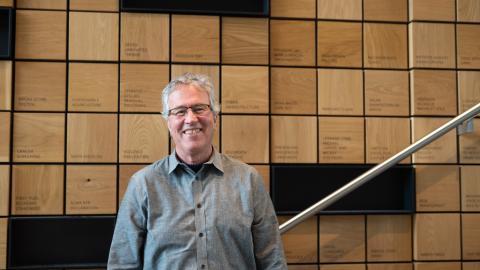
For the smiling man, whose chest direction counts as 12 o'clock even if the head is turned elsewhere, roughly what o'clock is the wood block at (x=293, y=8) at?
The wood block is roughly at 7 o'clock from the smiling man.

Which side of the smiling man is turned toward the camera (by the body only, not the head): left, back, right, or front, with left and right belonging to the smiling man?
front

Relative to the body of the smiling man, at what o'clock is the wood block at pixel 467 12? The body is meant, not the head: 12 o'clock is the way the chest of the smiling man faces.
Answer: The wood block is roughly at 8 o'clock from the smiling man.

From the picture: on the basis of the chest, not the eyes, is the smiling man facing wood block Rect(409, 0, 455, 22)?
no

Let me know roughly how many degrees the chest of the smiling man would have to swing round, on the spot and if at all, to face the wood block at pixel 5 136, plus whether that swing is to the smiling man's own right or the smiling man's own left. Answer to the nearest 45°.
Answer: approximately 135° to the smiling man's own right

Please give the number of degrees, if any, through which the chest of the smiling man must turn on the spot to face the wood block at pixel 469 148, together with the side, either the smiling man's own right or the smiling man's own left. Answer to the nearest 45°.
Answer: approximately 135° to the smiling man's own left

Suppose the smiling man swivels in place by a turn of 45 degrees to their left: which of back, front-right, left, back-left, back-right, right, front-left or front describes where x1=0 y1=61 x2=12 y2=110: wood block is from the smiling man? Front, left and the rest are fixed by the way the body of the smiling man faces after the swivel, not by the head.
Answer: back

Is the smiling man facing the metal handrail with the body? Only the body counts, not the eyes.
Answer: no

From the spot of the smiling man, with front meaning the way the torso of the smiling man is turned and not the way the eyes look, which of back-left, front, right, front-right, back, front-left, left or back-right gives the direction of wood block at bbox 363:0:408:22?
back-left

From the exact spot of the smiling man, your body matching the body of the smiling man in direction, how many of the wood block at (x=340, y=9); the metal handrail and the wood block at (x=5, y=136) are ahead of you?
0

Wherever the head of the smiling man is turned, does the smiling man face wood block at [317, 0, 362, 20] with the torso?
no

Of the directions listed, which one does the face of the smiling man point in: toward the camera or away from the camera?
toward the camera
